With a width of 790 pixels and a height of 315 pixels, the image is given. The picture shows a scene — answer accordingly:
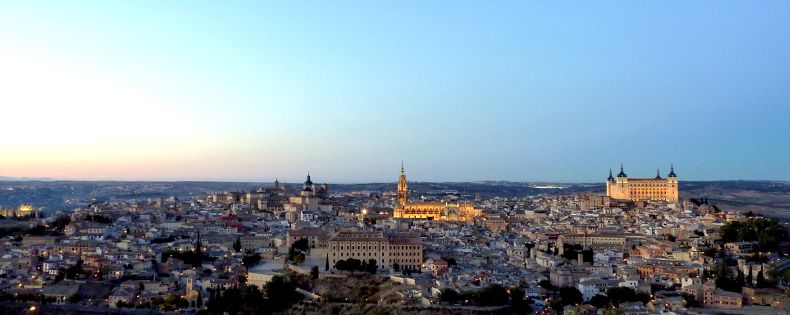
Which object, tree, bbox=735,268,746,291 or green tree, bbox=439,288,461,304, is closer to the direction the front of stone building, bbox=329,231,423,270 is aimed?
the green tree

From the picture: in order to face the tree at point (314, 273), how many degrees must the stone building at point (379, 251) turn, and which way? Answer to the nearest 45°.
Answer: approximately 45° to its right

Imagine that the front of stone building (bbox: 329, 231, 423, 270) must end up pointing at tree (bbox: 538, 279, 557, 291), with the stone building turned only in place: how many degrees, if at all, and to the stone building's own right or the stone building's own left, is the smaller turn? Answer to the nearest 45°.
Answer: approximately 45° to the stone building's own left

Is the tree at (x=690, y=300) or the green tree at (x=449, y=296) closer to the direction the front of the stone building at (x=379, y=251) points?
the green tree

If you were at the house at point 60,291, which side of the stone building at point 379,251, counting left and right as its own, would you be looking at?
right

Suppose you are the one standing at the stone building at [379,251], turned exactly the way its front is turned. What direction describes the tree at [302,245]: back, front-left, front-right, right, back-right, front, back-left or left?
back-right

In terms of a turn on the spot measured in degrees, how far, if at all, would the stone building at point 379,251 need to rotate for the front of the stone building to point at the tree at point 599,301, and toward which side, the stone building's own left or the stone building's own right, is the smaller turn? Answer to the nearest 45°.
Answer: approximately 45° to the stone building's own left

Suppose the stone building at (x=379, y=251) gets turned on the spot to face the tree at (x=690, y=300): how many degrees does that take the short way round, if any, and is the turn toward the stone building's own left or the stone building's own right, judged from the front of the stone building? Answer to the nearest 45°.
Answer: approximately 45° to the stone building's own left

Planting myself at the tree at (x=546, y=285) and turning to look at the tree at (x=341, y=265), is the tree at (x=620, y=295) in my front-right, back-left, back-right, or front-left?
back-left

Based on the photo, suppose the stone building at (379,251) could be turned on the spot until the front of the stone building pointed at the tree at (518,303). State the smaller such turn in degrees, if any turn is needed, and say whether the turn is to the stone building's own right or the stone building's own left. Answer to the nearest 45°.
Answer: approximately 45° to the stone building's own left

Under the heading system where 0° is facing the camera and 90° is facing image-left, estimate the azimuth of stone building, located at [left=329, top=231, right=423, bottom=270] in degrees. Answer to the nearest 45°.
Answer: approximately 0°
